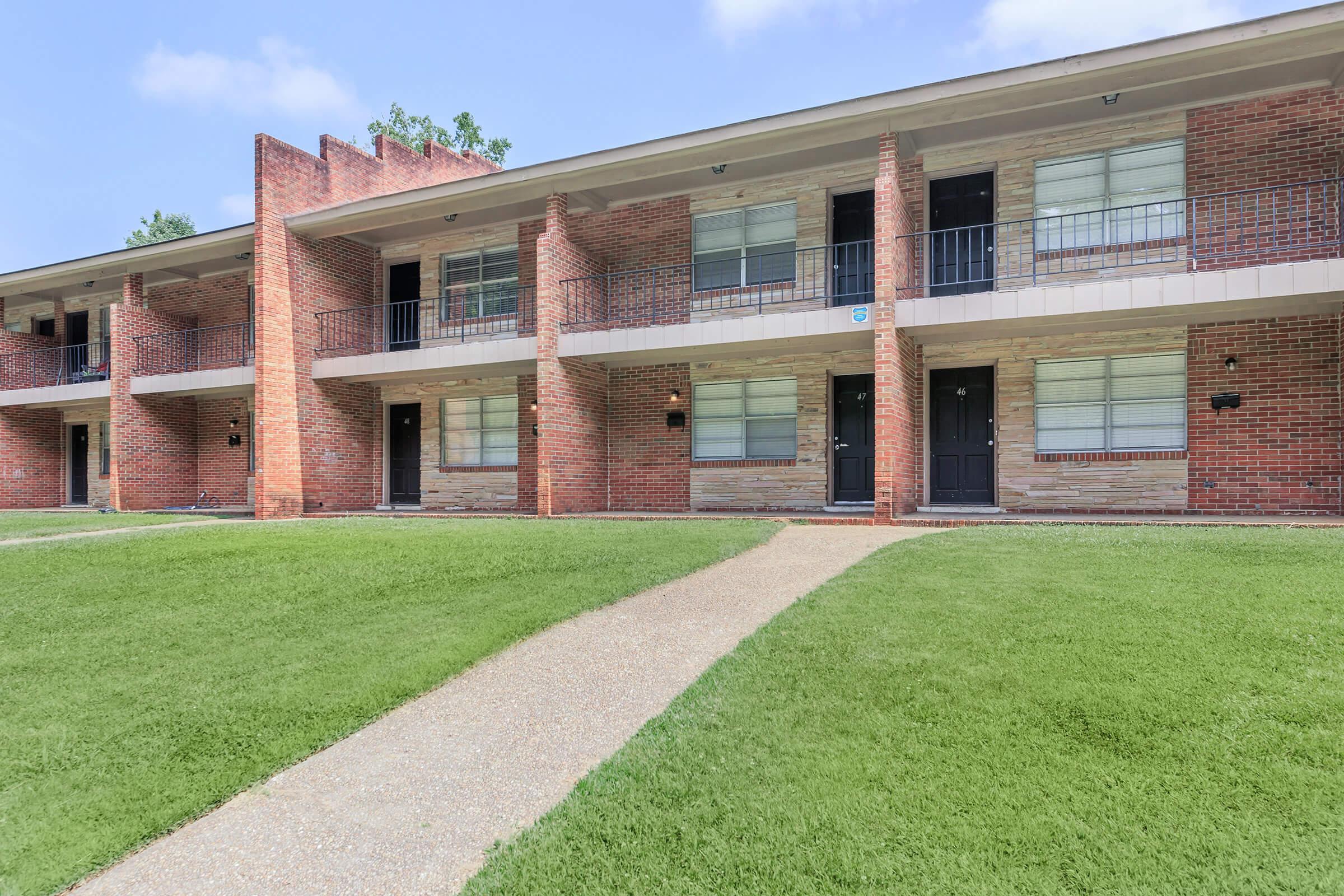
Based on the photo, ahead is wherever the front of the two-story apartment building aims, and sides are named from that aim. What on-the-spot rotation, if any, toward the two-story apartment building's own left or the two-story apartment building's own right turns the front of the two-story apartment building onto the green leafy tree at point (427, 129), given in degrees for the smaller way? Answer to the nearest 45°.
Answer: approximately 90° to the two-story apartment building's own right

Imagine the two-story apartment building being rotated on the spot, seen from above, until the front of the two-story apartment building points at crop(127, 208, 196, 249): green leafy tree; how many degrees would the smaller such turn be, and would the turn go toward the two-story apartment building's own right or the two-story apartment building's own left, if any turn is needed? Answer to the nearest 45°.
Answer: approximately 90° to the two-story apartment building's own right

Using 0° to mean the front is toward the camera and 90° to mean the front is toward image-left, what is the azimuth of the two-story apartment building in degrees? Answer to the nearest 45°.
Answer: approximately 45°
